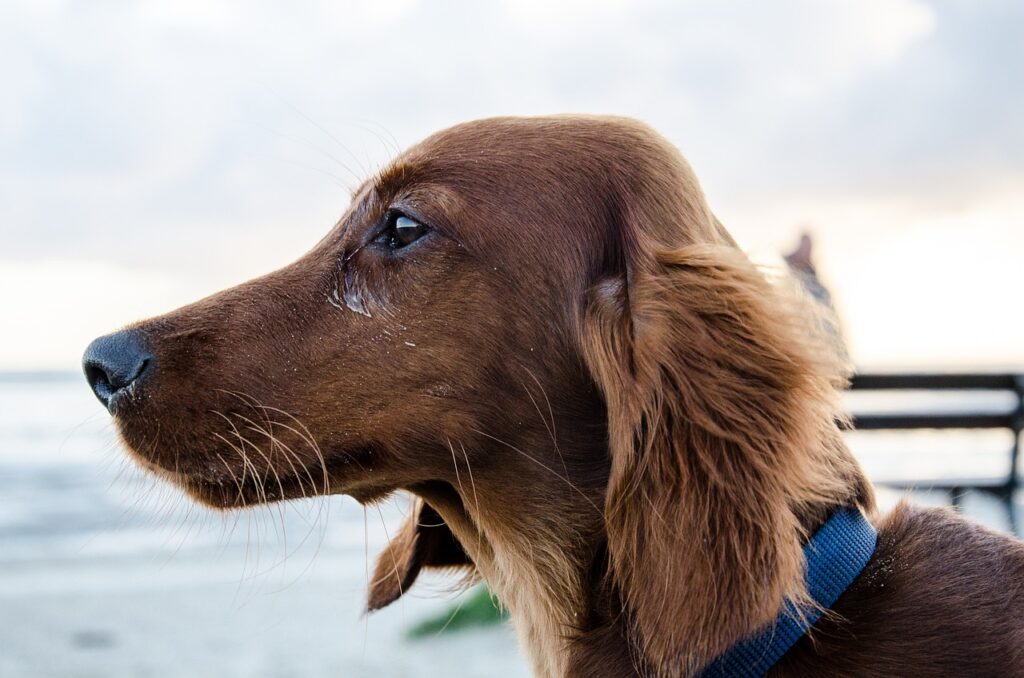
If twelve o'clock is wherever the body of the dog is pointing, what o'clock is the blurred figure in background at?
The blurred figure in background is roughly at 4 o'clock from the dog.

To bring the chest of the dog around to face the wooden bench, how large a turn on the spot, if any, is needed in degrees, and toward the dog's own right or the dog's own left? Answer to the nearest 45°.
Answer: approximately 135° to the dog's own right

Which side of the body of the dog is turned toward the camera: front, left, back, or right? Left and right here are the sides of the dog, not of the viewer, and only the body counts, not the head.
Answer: left
